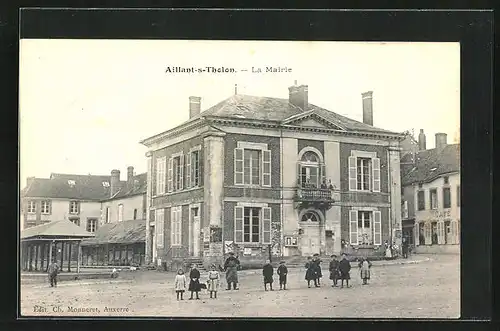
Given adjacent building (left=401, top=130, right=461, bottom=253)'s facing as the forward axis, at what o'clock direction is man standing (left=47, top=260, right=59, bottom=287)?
The man standing is roughly at 1 o'clock from the adjacent building.

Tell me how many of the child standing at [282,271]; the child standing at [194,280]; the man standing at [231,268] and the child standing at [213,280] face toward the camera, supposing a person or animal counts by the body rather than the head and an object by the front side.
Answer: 4

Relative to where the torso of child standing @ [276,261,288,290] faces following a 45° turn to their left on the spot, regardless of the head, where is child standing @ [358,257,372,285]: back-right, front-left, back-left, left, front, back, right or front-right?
front-left

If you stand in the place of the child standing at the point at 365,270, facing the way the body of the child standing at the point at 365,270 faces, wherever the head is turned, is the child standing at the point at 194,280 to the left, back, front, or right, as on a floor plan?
right

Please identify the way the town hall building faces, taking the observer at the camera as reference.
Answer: facing the viewer and to the right of the viewer

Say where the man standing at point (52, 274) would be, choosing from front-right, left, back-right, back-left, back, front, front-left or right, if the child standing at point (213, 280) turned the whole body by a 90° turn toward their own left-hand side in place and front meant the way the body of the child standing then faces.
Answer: back

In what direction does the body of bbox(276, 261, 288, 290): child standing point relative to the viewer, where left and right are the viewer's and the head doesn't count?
facing the viewer

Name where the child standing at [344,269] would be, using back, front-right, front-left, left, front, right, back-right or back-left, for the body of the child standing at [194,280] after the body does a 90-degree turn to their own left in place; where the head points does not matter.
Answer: front

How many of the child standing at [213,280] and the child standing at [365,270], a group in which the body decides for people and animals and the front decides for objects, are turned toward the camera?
2

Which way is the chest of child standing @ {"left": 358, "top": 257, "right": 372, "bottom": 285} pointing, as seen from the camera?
toward the camera

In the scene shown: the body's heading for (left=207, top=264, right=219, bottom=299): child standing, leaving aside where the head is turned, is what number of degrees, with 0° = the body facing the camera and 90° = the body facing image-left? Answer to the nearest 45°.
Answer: approximately 0°

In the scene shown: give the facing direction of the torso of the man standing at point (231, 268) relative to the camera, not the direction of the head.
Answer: toward the camera
